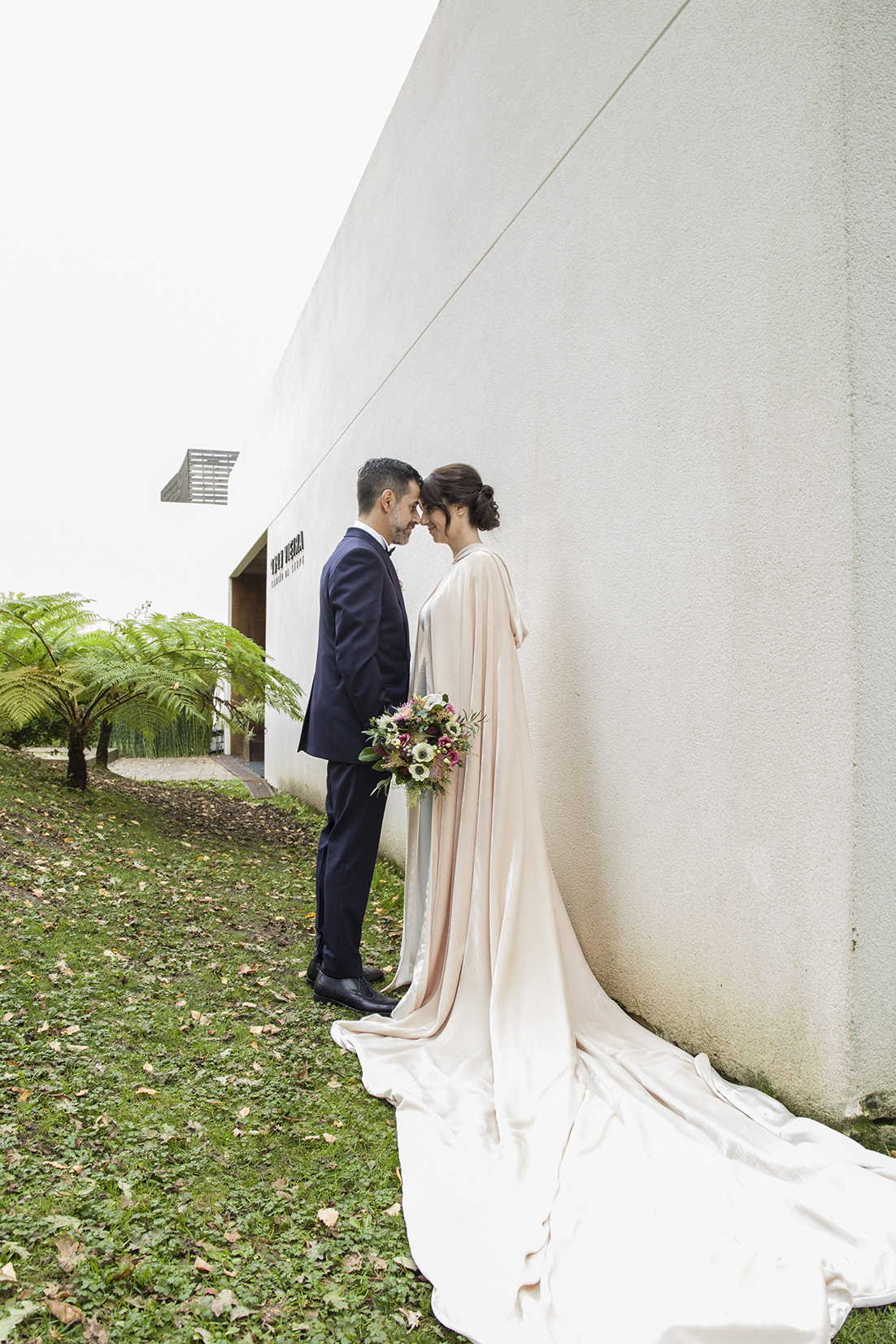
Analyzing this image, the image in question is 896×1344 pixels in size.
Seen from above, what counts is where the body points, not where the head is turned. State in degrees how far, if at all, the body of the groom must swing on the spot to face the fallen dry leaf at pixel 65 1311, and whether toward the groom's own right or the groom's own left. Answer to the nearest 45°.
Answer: approximately 90° to the groom's own right

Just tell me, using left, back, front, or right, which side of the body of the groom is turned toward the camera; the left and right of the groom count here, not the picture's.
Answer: right

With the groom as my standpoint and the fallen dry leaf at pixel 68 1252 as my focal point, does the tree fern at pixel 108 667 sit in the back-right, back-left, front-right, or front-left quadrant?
back-right

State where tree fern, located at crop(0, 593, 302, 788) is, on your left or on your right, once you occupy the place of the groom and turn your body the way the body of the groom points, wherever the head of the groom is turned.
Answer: on your left

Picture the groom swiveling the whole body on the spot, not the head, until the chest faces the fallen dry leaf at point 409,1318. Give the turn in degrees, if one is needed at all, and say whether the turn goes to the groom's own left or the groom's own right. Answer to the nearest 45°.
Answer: approximately 90° to the groom's own right

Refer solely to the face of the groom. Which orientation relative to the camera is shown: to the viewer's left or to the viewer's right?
to the viewer's right

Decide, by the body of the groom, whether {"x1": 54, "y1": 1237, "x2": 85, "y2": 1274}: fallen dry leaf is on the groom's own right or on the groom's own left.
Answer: on the groom's own right
